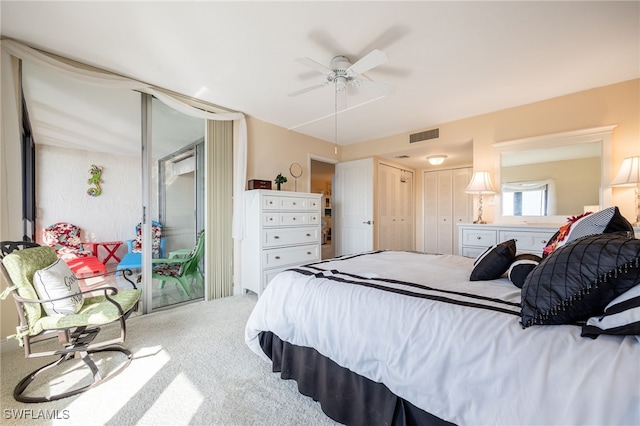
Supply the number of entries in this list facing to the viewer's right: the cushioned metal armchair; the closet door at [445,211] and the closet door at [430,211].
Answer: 1

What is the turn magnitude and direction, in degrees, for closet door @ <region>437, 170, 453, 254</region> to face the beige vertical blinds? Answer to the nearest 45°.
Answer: approximately 45° to its right

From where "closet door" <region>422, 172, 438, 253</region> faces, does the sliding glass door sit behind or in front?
in front

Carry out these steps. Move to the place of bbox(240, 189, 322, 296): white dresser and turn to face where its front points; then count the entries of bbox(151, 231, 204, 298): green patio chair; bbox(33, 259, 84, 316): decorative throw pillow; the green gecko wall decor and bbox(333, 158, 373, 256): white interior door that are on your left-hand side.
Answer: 1

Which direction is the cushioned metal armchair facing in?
to the viewer's right

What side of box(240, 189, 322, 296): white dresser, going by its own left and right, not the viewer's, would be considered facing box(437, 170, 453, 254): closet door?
left

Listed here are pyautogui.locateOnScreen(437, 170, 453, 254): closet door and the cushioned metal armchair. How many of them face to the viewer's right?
1

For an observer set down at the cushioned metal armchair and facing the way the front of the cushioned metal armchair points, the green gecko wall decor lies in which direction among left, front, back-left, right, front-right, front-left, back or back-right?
left
